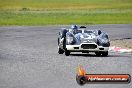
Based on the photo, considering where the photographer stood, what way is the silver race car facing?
facing the viewer
